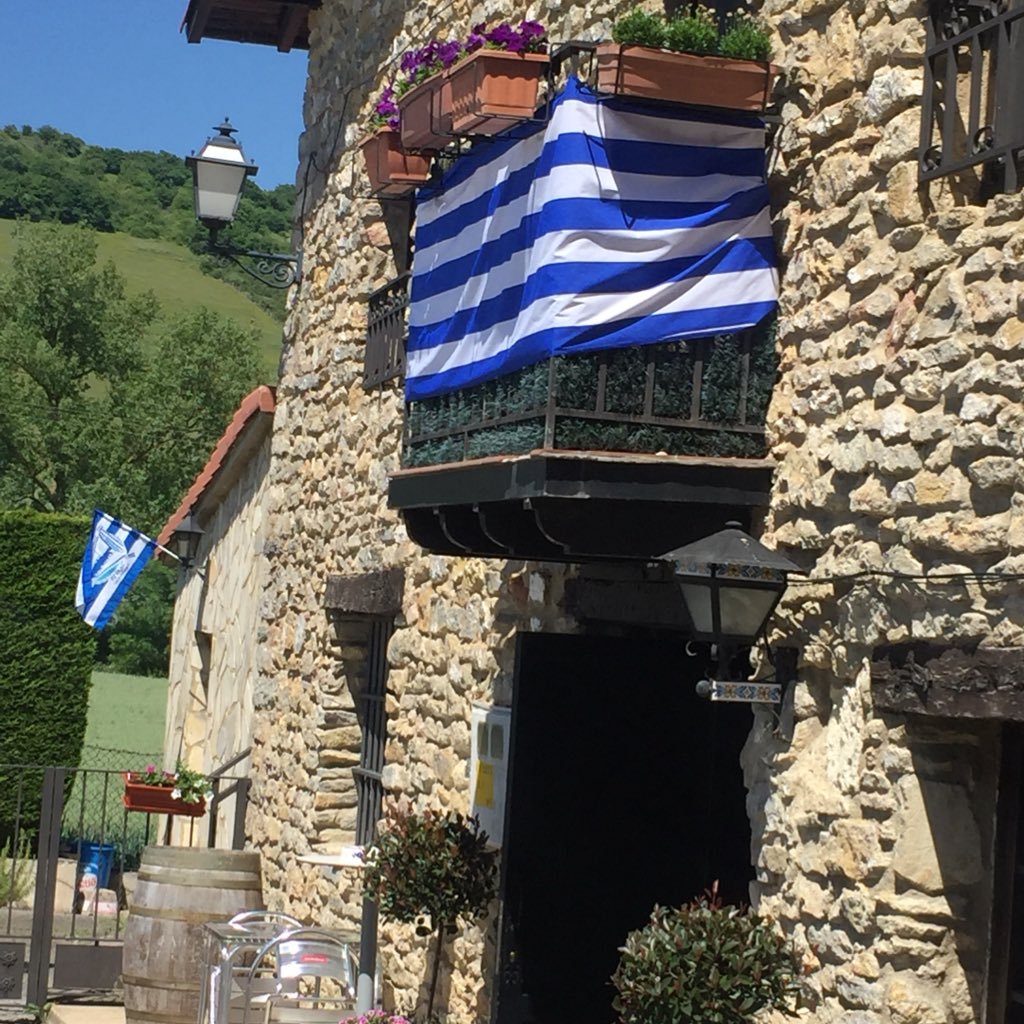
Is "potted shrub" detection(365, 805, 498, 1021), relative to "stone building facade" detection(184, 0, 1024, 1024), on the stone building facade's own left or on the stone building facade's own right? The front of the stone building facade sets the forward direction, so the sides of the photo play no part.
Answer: on the stone building facade's own right

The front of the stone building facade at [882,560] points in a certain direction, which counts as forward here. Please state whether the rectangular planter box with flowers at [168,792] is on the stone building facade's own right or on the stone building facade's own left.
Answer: on the stone building facade's own right

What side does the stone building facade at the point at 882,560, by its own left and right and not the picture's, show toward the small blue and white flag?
right

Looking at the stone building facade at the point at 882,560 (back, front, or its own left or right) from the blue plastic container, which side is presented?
right

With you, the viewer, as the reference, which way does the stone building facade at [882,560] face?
facing the viewer and to the left of the viewer

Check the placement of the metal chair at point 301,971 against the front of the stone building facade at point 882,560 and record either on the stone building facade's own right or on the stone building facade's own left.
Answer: on the stone building facade's own right

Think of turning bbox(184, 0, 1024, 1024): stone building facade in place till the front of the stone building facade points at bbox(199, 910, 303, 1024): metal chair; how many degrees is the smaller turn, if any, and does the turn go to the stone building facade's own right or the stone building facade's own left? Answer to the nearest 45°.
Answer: approximately 90° to the stone building facade's own right

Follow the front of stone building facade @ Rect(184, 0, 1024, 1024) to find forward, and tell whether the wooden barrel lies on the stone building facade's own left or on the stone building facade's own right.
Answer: on the stone building facade's own right
